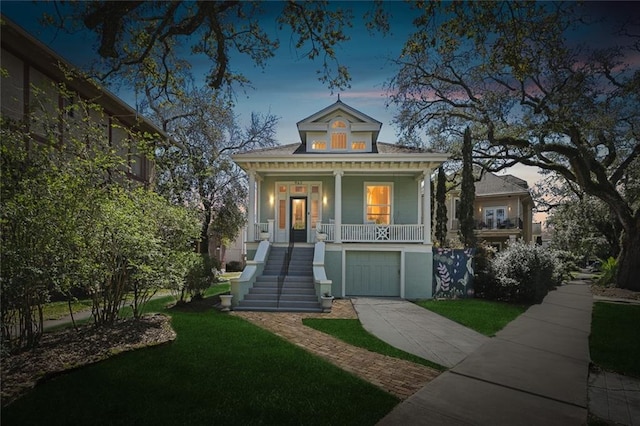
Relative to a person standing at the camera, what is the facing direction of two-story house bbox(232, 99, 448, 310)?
facing the viewer

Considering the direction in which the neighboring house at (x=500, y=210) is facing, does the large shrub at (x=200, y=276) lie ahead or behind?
ahead

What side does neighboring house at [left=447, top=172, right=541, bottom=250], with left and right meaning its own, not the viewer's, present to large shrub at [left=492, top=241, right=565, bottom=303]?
front

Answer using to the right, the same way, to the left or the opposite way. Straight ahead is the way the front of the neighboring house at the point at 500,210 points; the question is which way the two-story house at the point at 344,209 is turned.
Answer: the same way

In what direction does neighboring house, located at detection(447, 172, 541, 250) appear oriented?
toward the camera

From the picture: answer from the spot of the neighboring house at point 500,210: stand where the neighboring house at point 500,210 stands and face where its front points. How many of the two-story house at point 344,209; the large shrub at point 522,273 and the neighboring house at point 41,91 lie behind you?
0

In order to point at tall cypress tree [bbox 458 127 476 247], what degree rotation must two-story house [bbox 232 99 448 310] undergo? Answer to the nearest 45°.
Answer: approximately 90° to its left

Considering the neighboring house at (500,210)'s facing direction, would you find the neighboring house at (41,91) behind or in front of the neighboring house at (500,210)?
in front

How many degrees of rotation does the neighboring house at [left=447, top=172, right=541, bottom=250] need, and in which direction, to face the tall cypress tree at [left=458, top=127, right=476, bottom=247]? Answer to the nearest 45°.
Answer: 0° — it already faces it

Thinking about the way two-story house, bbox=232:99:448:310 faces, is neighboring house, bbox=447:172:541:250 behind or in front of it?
behind

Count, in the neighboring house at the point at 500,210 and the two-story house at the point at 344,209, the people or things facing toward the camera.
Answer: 2

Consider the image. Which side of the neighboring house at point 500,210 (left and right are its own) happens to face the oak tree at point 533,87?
front
